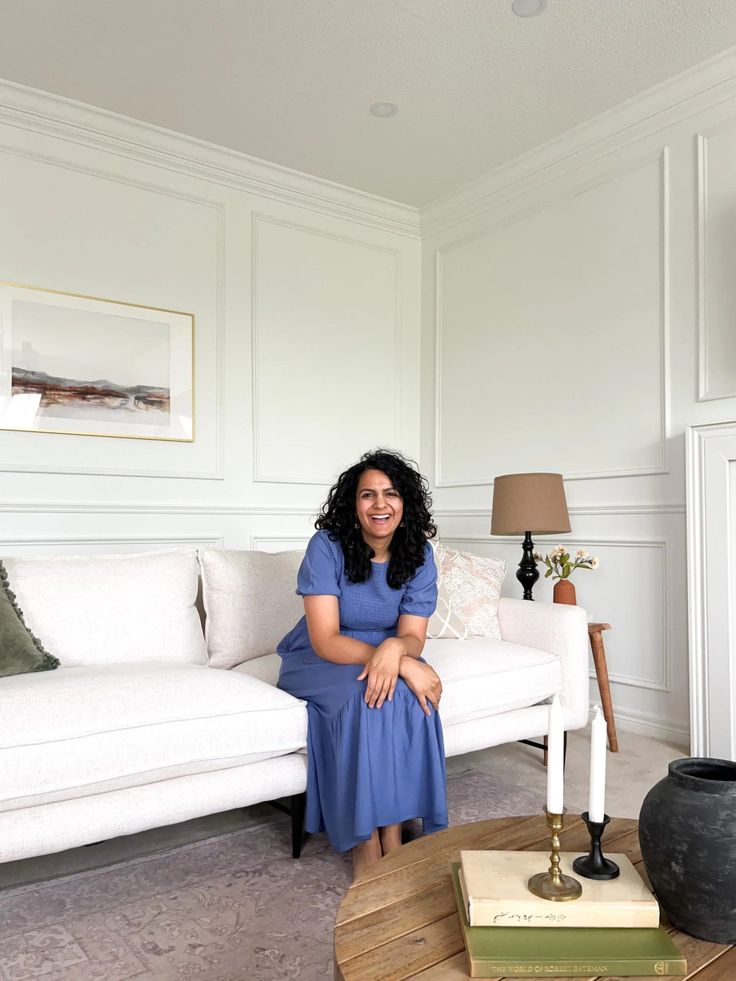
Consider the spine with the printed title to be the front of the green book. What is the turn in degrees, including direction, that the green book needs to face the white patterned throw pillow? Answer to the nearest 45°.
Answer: approximately 180°

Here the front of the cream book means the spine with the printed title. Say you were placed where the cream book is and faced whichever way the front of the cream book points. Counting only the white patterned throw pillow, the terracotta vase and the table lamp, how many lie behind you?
3

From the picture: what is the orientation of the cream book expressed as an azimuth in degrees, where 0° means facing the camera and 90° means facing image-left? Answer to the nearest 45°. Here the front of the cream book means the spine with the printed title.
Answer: approximately 0°

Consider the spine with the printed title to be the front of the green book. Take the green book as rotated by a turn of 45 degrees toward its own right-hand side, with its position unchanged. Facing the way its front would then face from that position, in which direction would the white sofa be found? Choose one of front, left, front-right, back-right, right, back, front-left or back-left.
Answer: right

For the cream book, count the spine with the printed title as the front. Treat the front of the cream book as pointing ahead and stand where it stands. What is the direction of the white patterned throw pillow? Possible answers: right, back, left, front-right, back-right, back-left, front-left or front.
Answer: back

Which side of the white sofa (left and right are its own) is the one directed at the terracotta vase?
left

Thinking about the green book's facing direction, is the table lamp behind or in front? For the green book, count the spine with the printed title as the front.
behind

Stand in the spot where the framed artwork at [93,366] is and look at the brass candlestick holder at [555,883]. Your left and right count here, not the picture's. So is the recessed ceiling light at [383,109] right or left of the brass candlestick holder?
left
